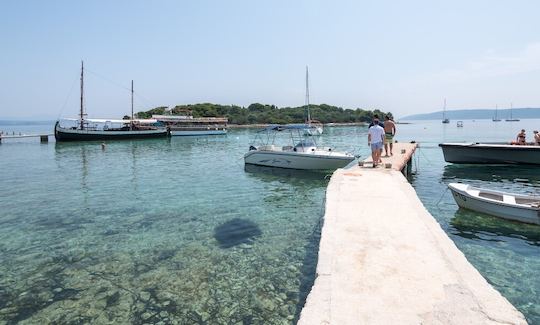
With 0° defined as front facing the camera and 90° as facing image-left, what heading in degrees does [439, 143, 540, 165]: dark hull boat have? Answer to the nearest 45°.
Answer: approximately 90°

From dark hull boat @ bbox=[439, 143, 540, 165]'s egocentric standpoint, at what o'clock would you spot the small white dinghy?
The small white dinghy is roughly at 9 o'clock from the dark hull boat.

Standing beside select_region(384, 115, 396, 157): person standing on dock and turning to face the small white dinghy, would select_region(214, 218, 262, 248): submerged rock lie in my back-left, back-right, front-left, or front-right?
front-right

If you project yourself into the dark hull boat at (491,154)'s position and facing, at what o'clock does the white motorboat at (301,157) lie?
The white motorboat is roughly at 11 o'clock from the dark hull boat.

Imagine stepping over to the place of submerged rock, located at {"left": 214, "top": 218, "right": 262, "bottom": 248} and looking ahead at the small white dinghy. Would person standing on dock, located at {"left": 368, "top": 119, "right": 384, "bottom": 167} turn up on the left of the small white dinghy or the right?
left

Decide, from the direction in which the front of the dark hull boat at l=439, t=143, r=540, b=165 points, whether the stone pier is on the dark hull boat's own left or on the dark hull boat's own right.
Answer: on the dark hull boat's own left

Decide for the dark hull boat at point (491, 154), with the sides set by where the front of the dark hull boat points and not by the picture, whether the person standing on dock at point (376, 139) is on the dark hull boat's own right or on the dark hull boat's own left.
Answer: on the dark hull boat's own left

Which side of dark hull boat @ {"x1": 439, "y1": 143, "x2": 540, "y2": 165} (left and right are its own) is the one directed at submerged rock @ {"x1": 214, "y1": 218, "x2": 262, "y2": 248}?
left
